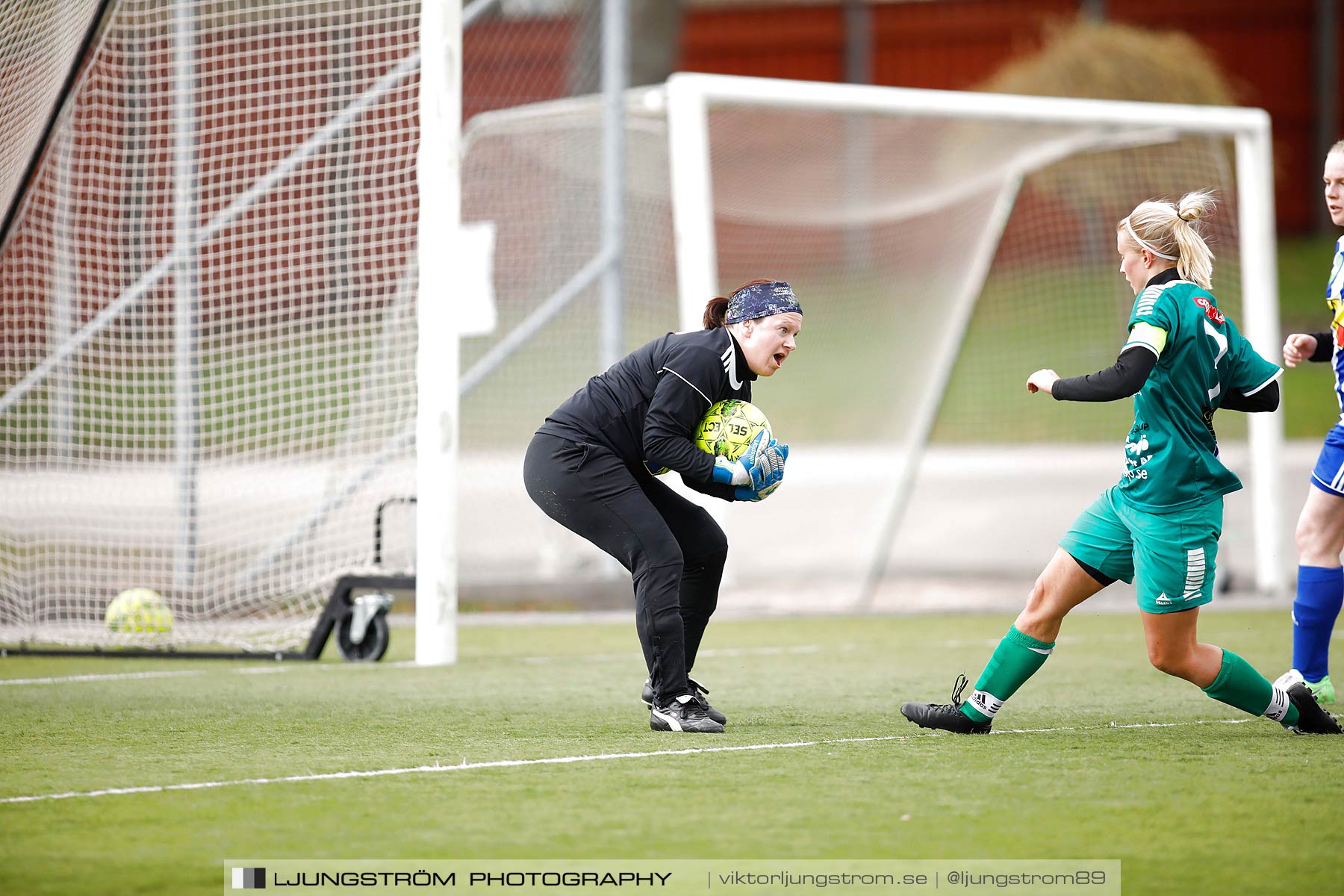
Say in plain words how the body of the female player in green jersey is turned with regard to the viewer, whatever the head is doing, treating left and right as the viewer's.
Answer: facing to the left of the viewer

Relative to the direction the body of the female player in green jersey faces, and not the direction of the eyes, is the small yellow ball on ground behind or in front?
in front

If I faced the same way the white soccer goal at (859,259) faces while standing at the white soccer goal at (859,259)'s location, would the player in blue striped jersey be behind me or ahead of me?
ahead

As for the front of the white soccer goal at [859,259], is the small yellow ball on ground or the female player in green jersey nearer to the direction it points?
the female player in green jersey

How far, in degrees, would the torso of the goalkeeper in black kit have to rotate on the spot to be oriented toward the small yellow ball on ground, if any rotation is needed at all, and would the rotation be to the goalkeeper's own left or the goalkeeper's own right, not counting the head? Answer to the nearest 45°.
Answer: approximately 135° to the goalkeeper's own left

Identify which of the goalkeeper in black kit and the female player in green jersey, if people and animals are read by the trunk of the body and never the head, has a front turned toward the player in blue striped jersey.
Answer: the goalkeeper in black kit

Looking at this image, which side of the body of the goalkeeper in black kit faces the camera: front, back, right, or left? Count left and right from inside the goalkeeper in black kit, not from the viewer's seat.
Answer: right

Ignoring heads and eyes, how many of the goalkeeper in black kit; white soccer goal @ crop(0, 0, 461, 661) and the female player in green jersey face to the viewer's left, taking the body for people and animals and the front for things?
1

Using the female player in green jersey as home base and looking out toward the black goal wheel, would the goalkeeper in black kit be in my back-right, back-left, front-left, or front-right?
front-left

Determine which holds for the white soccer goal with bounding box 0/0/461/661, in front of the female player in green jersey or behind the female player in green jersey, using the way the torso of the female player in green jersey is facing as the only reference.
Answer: in front

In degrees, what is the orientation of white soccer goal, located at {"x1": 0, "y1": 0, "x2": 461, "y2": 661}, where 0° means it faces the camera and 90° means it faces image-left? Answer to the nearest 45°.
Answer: approximately 270°

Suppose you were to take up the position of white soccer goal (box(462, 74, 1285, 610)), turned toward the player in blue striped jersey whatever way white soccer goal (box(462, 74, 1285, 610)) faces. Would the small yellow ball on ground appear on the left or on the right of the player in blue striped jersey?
right
